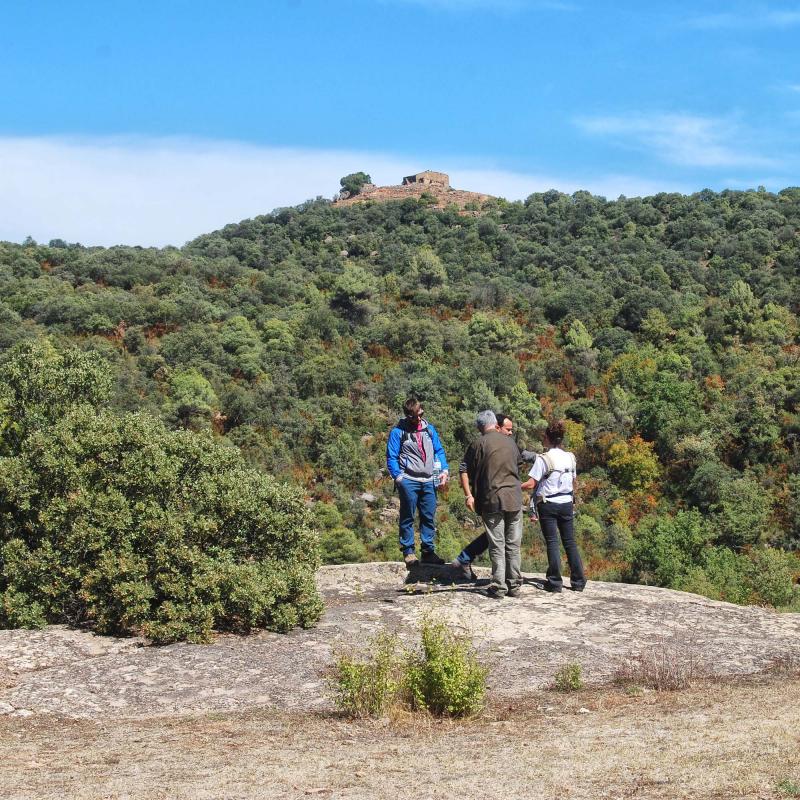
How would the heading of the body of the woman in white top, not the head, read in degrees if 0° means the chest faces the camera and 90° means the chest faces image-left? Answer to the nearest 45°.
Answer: approximately 135°

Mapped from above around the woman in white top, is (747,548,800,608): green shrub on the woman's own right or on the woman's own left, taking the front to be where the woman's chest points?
on the woman's own right

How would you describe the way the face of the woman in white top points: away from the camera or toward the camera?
away from the camera

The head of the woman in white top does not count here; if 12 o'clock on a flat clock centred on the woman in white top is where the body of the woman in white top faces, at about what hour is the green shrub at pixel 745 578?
The green shrub is roughly at 2 o'clock from the woman in white top.

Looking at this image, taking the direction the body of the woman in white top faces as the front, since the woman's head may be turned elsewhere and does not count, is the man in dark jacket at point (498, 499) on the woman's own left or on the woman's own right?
on the woman's own left

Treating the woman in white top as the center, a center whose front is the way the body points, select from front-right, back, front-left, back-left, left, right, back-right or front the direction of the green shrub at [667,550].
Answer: front-right

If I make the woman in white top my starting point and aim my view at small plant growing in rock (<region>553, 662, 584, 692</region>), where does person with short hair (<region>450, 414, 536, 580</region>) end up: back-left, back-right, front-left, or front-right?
back-right

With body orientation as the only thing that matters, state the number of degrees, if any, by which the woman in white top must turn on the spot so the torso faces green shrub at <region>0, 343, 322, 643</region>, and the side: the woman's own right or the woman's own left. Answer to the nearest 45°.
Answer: approximately 45° to the woman's own left

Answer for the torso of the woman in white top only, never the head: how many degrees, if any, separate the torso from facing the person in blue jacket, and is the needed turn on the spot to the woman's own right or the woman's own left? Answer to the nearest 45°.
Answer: approximately 45° to the woman's own left

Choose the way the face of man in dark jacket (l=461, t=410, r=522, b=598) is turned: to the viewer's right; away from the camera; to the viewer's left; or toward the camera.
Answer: away from the camera
